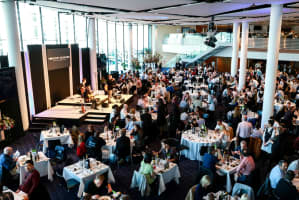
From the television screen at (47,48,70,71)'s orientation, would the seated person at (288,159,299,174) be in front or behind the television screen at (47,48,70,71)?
in front

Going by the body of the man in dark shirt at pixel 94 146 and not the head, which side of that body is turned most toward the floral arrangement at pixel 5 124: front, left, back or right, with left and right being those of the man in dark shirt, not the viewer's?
left

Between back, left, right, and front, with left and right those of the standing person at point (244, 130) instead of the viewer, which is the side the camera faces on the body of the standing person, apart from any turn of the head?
back

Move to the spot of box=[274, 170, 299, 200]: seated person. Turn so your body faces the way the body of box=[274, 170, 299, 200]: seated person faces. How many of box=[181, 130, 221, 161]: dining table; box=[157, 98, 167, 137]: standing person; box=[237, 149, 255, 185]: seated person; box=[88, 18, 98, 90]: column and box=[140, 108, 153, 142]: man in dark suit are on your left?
5

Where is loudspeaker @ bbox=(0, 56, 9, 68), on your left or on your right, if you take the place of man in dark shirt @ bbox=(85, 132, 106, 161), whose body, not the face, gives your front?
on your left

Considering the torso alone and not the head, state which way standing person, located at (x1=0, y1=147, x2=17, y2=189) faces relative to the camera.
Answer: to the viewer's right

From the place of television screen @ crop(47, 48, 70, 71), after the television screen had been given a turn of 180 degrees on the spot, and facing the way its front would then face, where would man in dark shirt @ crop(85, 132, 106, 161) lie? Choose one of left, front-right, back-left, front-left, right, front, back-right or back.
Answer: back-left

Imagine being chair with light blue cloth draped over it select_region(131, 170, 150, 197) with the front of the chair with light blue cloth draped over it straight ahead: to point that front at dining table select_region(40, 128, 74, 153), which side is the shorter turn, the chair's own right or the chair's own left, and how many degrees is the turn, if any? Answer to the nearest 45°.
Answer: approximately 90° to the chair's own left

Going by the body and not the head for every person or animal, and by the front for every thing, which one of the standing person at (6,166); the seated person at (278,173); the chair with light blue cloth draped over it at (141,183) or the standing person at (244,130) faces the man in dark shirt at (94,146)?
the standing person at (6,166)

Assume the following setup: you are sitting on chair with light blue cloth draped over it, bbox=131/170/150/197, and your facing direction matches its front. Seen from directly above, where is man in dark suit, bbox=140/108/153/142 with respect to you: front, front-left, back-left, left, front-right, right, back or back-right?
front-left

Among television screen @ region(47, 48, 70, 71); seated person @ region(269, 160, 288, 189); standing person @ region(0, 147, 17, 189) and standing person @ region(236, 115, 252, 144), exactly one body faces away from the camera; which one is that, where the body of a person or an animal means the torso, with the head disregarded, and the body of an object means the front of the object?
the standing person @ region(236, 115, 252, 144)

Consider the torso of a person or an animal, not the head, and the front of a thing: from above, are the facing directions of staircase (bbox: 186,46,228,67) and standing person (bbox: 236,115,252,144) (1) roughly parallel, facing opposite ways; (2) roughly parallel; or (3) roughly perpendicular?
roughly perpendicular
